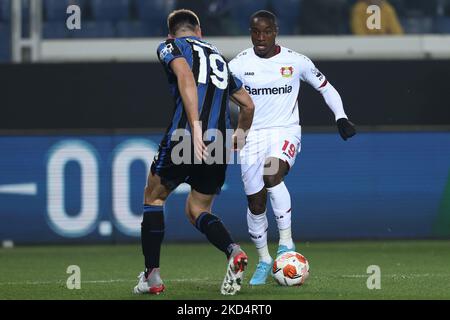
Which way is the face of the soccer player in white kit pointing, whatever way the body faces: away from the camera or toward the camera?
toward the camera

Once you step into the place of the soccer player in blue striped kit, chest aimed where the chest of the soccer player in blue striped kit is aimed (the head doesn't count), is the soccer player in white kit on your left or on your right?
on your right

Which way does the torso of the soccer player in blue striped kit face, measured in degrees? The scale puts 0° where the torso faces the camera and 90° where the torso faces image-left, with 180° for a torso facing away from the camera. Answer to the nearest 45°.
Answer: approximately 135°

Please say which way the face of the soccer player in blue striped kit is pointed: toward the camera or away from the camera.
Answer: away from the camera
